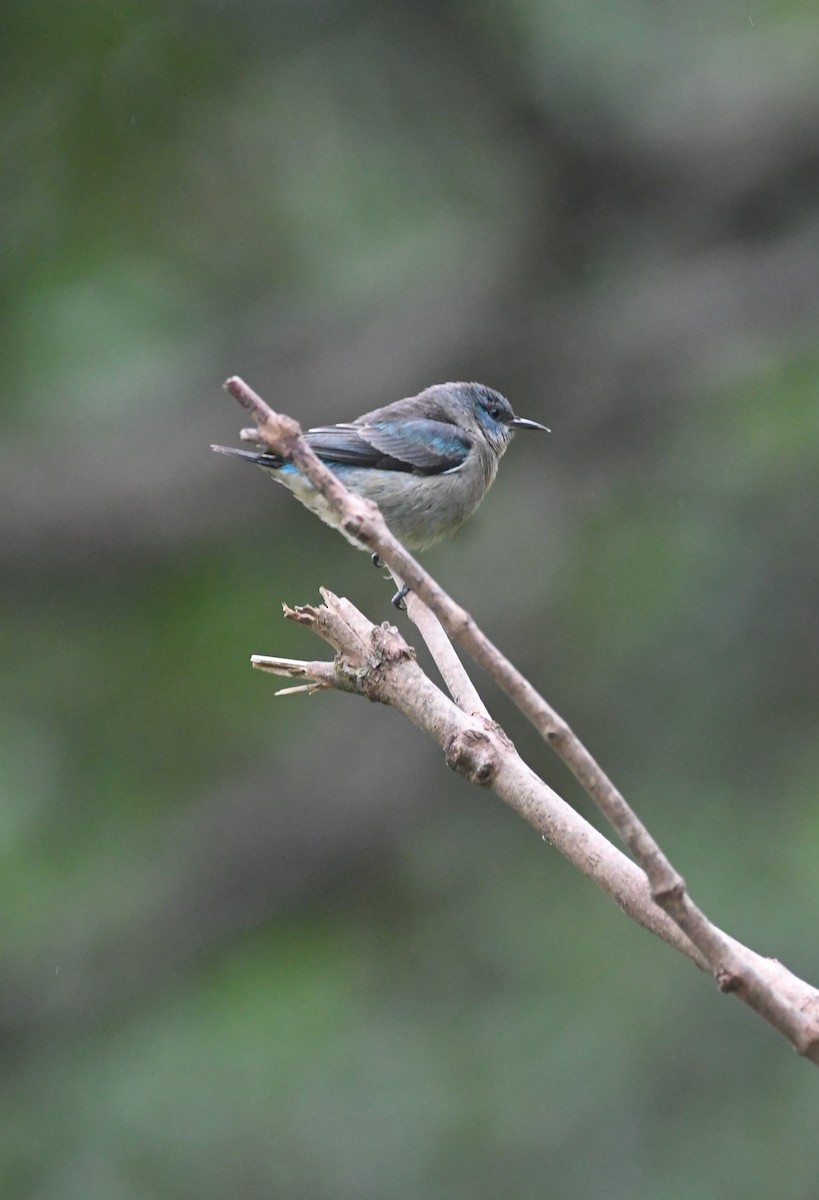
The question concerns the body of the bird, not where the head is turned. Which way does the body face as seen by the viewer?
to the viewer's right
